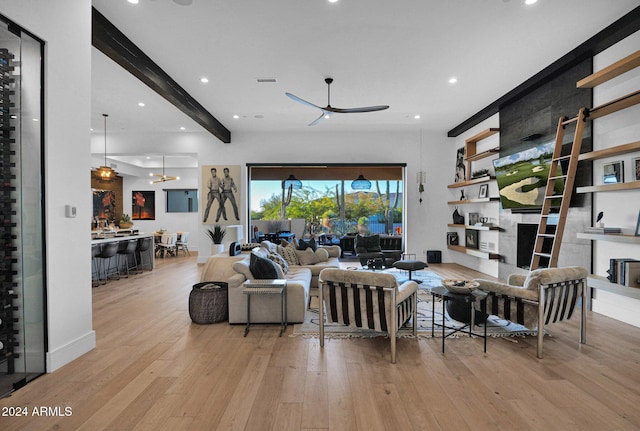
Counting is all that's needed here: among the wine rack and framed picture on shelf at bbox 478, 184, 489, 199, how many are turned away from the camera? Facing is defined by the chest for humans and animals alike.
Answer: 0

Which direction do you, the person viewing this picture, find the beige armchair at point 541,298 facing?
facing away from the viewer and to the left of the viewer

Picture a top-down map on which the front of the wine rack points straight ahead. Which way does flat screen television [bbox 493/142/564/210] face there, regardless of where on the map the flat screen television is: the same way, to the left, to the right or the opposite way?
the opposite way

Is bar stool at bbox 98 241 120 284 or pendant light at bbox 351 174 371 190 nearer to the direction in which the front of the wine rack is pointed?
the pendant light

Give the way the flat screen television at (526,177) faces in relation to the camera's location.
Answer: facing the viewer and to the left of the viewer

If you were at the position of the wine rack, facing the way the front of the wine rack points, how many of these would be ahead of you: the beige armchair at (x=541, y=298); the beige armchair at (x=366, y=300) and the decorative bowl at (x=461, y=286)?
3

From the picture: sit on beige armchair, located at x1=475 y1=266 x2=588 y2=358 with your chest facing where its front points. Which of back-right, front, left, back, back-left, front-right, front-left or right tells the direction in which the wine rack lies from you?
left

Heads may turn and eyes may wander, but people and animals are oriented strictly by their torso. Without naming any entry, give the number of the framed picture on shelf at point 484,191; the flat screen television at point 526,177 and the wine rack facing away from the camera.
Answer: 0

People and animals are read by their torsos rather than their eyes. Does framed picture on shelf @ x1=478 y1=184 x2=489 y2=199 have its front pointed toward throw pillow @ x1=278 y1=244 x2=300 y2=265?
yes

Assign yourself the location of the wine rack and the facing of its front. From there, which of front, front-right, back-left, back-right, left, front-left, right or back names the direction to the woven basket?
front-left

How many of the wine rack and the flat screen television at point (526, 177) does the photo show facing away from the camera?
0

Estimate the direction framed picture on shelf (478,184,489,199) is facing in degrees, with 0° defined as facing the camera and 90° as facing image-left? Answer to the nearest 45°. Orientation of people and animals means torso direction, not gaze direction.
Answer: approximately 45°

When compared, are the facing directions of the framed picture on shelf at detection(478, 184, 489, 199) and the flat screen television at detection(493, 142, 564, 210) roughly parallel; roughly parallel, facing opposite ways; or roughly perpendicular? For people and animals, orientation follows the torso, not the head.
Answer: roughly parallel

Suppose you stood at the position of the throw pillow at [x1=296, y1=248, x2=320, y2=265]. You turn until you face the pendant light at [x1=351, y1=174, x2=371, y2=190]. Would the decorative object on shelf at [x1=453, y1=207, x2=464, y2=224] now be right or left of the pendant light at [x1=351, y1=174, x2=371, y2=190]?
right

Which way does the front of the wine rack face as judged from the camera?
facing the viewer and to the right of the viewer

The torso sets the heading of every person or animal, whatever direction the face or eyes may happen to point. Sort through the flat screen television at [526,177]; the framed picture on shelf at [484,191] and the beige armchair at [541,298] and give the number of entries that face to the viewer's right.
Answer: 0

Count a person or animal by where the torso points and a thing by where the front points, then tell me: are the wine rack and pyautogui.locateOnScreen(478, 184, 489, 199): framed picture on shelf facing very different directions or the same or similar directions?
very different directions

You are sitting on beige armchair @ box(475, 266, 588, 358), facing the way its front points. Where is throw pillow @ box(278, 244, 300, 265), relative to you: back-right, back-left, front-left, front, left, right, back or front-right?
front-left
